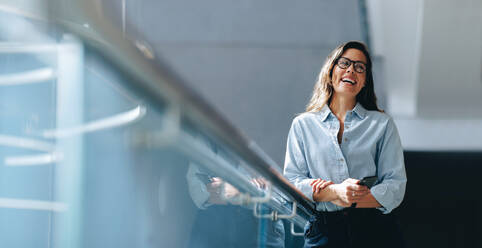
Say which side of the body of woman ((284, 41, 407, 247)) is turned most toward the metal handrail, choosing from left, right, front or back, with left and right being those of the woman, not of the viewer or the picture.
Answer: front

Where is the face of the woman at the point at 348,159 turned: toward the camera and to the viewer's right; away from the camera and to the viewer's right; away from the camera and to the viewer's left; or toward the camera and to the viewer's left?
toward the camera and to the viewer's right

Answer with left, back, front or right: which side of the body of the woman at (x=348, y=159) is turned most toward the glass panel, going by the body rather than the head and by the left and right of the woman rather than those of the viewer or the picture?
front

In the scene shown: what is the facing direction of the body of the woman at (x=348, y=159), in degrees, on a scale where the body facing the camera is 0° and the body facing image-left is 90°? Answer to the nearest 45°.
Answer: approximately 0°
